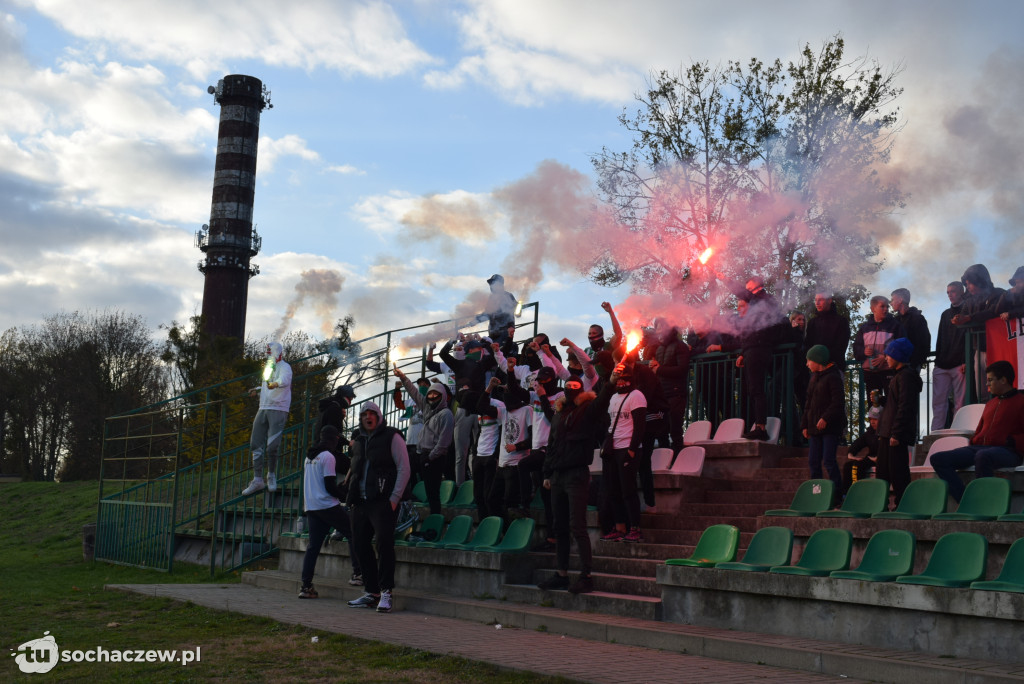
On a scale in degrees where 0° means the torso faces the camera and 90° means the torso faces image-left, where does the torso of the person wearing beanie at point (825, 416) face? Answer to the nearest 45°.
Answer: approximately 45°

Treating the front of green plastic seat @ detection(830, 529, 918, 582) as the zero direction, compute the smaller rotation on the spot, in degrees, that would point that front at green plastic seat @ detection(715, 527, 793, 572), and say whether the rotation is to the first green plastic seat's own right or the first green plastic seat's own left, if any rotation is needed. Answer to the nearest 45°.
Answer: approximately 90° to the first green plastic seat's own right

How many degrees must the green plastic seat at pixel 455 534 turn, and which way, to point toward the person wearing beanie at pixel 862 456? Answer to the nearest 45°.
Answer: approximately 90° to its left

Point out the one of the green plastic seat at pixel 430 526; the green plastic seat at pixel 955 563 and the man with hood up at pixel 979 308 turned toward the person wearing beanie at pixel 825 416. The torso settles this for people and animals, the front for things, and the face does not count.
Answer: the man with hood up

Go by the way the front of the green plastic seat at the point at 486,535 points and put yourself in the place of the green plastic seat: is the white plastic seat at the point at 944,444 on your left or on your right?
on your left
